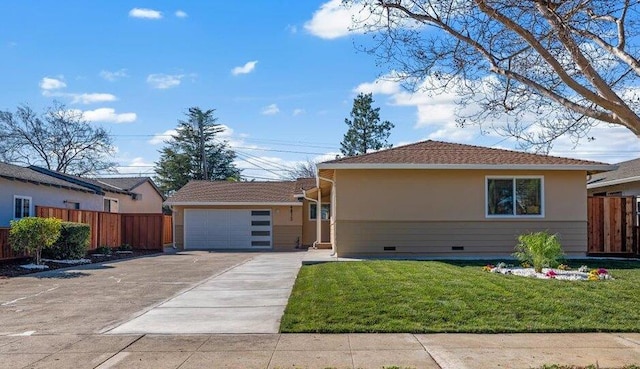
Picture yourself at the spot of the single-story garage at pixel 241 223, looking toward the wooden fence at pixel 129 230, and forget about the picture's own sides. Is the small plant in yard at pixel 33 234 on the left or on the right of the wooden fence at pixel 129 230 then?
left

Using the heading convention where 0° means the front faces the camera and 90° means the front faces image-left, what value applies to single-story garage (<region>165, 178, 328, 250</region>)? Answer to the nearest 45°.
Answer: approximately 0°

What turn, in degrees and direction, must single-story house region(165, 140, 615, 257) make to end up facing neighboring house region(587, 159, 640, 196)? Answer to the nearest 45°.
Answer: approximately 135° to its left

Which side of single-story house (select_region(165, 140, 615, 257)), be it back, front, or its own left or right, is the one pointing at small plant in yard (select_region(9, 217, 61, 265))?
right

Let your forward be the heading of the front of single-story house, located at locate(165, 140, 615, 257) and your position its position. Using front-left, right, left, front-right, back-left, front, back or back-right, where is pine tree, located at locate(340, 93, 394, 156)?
back
